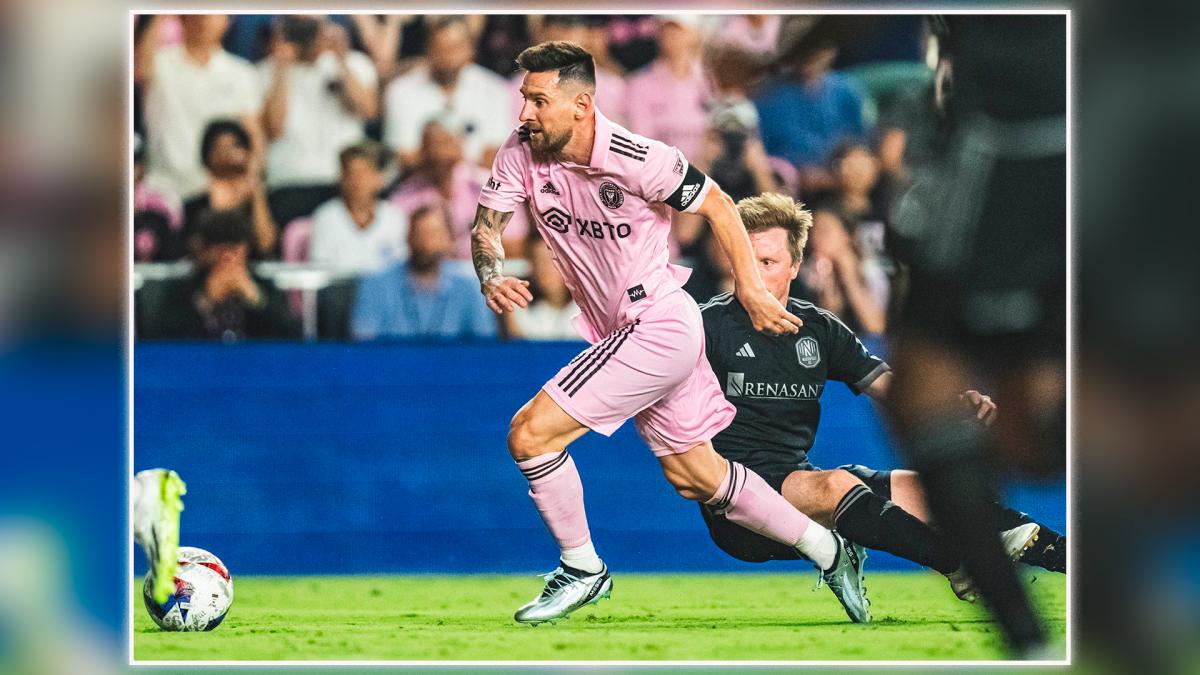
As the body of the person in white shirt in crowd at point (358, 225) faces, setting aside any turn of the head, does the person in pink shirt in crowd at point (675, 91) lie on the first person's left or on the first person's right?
on the first person's left

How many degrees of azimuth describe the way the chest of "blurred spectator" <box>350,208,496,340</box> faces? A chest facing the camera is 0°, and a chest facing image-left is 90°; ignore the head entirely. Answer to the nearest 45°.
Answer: approximately 0°

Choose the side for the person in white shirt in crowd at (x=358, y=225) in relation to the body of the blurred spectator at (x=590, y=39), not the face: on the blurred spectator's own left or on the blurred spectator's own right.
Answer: on the blurred spectator's own right

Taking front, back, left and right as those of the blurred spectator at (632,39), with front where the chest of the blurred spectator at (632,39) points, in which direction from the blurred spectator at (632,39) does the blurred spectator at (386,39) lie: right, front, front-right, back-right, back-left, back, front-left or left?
right

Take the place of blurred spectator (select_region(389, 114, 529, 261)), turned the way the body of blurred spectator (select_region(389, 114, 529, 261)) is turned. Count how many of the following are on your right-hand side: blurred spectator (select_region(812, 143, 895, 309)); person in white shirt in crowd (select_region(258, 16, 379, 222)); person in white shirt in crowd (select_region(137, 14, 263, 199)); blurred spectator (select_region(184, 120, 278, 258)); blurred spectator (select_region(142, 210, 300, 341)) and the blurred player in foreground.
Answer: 4

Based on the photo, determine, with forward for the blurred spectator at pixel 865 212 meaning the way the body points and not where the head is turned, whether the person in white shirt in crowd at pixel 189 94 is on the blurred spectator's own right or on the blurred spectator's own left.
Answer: on the blurred spectator's own right
